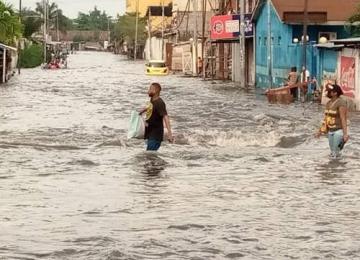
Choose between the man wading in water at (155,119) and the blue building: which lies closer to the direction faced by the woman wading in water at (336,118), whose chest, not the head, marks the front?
the man wading in water

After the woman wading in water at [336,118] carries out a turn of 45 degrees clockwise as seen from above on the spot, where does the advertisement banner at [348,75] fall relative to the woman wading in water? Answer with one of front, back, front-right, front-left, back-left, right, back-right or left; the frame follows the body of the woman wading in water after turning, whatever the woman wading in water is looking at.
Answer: right

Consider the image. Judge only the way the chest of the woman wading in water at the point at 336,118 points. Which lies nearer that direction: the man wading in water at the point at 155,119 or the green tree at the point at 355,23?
the man wading in water

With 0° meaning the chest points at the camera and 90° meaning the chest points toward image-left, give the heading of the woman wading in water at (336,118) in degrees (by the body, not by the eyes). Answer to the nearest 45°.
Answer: approximately 45°

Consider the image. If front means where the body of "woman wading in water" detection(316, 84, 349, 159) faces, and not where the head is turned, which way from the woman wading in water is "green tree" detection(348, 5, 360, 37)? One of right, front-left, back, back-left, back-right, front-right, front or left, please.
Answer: back-right

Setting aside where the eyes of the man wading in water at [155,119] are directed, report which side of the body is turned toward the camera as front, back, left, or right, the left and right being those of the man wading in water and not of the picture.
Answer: left

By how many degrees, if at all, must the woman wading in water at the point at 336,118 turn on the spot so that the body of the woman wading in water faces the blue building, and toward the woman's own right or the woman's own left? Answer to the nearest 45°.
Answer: approximately 135° to the woman's own right
